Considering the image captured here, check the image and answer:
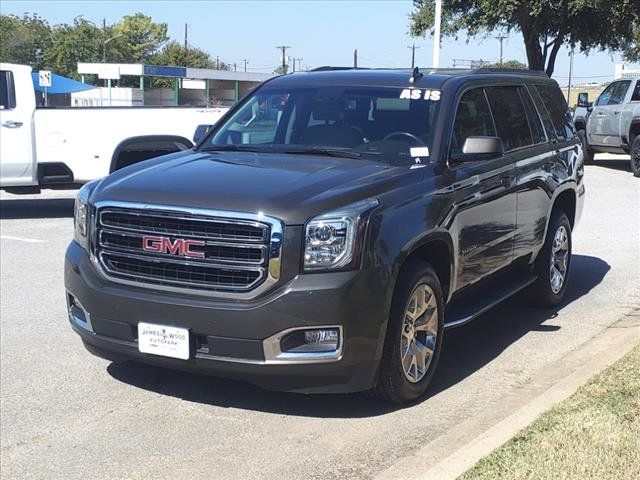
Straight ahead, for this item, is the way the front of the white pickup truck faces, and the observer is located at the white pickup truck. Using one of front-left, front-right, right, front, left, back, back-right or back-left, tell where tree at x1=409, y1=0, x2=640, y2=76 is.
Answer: back-right

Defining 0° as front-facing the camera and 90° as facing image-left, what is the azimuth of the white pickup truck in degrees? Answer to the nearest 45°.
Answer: approximately 90°

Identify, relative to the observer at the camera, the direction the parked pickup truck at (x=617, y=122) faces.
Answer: facing away from the viewer and to the left of the viewer

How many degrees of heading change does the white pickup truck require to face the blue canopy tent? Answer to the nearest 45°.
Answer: approximately 90° to its right

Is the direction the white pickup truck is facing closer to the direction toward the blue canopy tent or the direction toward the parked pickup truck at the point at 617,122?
the blue canopy tent

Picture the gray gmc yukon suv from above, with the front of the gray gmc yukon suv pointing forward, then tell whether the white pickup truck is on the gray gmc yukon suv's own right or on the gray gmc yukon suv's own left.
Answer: on the gray gmc yukon suv's own right

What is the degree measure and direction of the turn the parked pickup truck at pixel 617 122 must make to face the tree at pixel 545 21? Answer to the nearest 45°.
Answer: approximately 45° to its right

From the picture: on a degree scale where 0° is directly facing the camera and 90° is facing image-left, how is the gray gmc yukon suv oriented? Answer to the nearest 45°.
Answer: approximately 45°

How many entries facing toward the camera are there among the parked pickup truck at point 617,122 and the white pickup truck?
0
